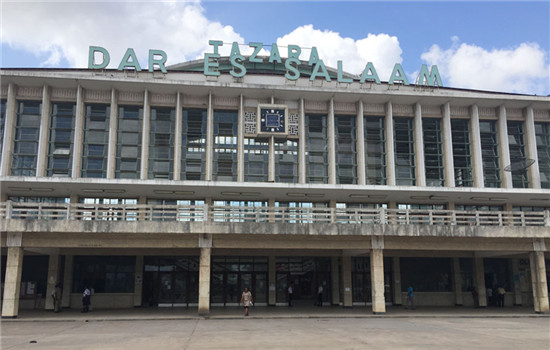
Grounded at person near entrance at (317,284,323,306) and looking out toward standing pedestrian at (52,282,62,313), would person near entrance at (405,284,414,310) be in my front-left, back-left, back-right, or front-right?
back-left

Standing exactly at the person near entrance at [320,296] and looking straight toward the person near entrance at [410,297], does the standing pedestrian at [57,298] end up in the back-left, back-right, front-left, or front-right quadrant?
back-right

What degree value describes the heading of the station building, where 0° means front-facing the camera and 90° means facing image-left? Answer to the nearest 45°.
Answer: approximately 0°
